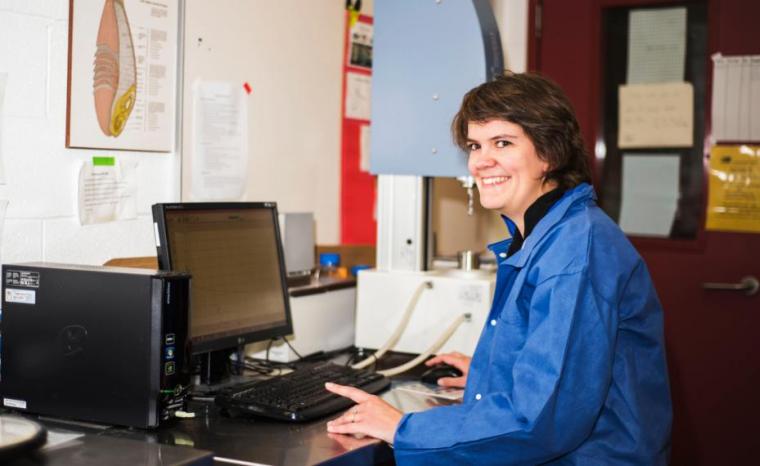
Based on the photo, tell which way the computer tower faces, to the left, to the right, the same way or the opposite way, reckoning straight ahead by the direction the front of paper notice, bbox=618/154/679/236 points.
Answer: to the left

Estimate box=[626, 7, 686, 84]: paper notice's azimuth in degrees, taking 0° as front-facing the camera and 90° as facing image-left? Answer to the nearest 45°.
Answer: approximately 0°

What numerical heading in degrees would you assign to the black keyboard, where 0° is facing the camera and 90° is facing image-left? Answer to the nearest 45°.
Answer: approximately 315°

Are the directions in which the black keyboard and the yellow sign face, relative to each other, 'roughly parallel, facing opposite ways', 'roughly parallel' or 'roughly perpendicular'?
roughly perpendicular

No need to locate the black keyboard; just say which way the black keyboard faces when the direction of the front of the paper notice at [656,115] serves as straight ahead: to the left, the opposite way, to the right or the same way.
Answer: to the left

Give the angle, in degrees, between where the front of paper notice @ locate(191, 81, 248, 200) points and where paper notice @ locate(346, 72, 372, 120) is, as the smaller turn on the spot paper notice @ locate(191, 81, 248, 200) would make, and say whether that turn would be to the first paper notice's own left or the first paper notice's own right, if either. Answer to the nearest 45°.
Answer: approximately 135° to the first paper notice's own left

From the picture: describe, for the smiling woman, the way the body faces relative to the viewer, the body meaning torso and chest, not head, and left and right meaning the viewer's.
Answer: facing to the left of the viewer

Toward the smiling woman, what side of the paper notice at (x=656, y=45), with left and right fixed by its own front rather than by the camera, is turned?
front

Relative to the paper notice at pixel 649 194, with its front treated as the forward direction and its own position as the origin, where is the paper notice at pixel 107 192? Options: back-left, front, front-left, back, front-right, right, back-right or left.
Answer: front-right
